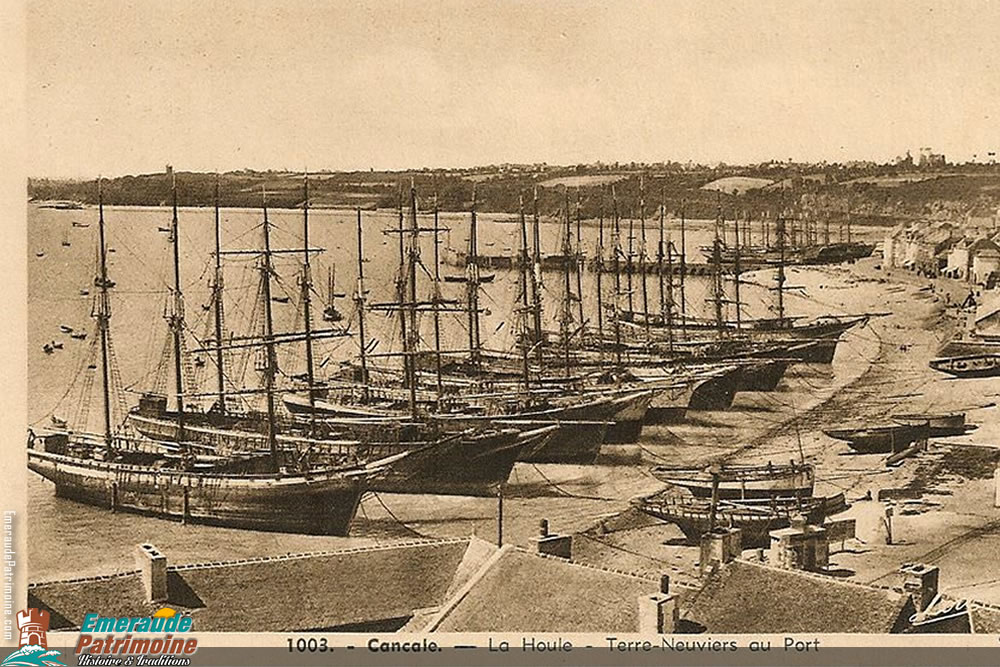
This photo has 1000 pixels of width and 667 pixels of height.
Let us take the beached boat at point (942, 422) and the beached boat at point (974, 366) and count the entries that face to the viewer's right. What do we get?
0

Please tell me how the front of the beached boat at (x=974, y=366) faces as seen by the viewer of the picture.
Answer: facing to the left of the viewer

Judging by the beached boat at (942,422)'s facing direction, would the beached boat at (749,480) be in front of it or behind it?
in front

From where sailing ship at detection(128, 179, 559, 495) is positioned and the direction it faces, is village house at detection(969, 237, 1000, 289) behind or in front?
in front

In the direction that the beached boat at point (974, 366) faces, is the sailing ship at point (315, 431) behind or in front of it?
in front

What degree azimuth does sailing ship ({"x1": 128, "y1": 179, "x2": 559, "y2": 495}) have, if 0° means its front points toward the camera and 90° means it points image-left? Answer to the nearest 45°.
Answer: approximately 315°

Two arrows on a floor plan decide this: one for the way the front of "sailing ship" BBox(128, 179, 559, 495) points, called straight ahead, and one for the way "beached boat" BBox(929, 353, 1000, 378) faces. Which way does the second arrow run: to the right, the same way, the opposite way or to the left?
the opposite way

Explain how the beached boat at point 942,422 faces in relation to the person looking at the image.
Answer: facing to the left of the viewer

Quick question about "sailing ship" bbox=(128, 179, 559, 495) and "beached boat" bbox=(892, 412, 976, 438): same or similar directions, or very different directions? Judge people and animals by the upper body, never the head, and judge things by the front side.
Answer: very different directions
